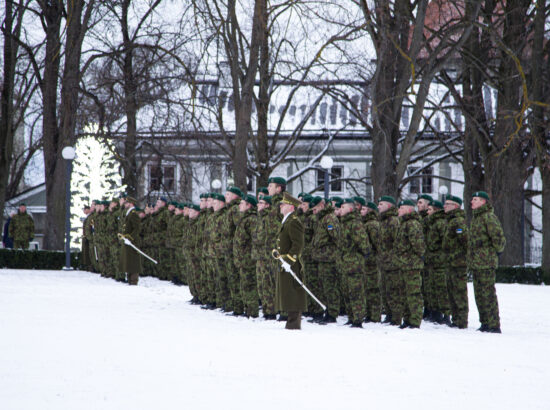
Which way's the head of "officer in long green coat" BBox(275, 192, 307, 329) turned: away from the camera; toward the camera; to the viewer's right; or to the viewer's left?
to the viewer's left

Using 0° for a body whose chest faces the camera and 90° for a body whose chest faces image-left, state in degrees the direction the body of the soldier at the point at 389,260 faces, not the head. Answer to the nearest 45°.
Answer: approximately 90°

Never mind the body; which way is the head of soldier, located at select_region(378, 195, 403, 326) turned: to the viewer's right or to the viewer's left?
to the viewer's left
